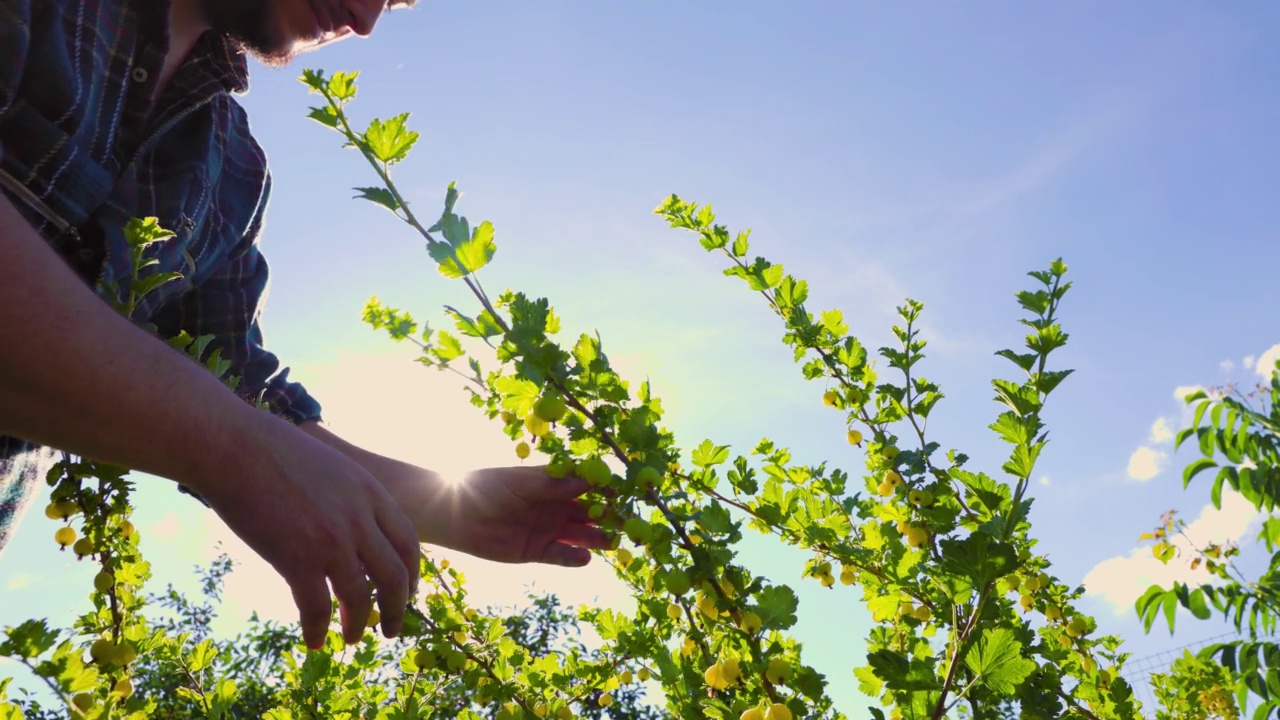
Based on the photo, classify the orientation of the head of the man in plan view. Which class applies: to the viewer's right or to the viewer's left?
to the viewer's right
